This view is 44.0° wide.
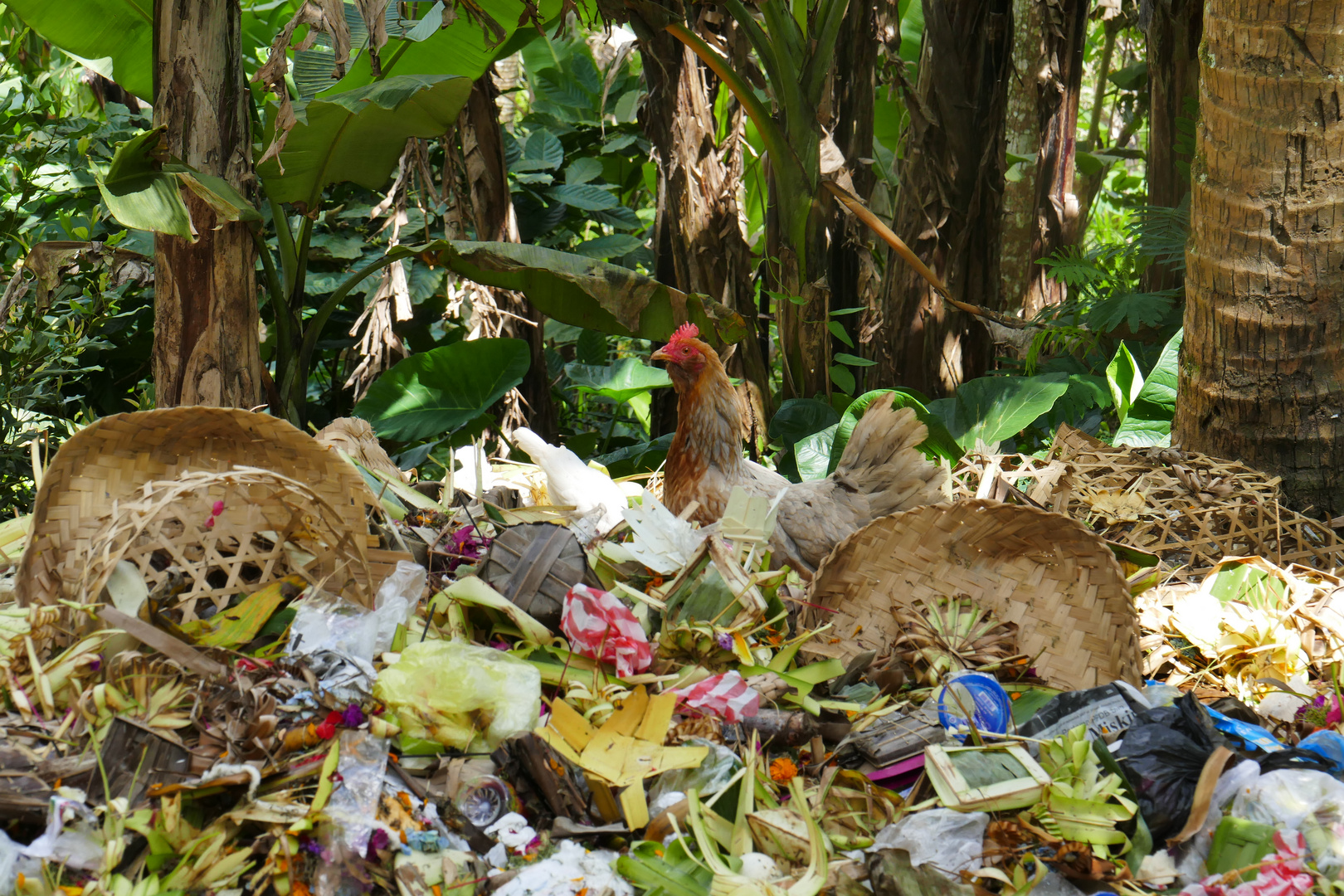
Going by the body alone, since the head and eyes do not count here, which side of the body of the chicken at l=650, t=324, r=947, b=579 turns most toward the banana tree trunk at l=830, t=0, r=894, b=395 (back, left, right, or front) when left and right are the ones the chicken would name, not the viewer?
right

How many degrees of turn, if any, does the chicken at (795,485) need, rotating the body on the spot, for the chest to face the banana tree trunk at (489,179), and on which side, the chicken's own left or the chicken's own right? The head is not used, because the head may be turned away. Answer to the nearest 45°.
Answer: approximately 45° to the chicken's own right

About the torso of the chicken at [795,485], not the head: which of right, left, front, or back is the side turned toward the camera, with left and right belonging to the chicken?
left

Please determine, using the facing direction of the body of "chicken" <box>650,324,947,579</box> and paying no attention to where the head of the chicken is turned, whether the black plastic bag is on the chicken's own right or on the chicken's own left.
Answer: on the chicken's own left

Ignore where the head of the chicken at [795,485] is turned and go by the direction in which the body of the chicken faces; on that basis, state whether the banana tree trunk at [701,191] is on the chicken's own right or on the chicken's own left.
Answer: on the chicken's own right

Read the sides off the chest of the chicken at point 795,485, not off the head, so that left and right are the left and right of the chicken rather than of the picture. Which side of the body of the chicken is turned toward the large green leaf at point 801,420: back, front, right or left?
right

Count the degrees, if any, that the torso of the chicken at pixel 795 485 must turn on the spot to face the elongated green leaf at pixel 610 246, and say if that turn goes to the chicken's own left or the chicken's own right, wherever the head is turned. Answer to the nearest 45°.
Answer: approximately 90° to the chicken's own right

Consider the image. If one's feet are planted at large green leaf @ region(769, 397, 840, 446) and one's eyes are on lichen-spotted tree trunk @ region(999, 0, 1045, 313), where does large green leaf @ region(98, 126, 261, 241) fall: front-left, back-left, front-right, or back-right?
back-left

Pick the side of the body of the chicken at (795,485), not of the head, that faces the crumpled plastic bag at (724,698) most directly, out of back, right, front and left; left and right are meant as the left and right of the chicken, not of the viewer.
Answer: left
